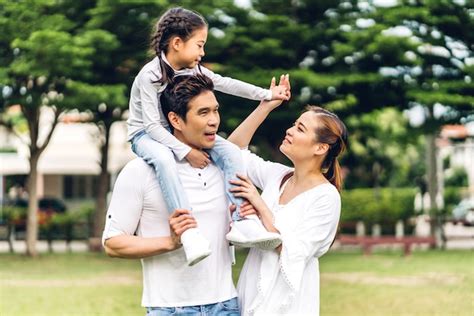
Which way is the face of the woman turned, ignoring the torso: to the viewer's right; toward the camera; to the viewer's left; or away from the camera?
to the viewer's left

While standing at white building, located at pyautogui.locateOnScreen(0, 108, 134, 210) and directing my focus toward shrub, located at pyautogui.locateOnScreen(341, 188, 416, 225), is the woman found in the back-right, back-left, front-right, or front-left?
front-right

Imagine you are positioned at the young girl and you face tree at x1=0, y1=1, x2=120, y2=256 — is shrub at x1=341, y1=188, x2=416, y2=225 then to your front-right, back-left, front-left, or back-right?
front-right

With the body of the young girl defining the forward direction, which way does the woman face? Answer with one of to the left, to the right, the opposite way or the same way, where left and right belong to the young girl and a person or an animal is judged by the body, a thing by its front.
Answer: to the right

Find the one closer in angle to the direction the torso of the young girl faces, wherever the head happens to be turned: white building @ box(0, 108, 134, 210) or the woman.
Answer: the woman

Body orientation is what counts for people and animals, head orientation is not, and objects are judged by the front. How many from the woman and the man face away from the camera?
0

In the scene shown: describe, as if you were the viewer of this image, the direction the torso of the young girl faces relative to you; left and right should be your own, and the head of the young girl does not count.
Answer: facing the viewer and to the right of the viewer

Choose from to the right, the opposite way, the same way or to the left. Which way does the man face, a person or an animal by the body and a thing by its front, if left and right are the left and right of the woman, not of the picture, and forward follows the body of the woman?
to the left

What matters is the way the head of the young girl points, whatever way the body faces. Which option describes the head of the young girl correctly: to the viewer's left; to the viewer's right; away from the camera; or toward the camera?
to the viewer's right

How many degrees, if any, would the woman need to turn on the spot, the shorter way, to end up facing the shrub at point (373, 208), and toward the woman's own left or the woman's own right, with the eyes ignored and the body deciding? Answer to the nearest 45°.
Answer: approximately 135° to the woman's own right

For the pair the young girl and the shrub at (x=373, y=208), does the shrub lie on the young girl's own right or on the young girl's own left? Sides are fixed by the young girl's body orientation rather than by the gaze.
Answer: on the young girl's own left

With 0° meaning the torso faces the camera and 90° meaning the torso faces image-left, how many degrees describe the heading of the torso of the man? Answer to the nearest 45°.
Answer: approximately 315°

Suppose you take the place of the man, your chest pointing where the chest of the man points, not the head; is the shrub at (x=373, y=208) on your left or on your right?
on your left

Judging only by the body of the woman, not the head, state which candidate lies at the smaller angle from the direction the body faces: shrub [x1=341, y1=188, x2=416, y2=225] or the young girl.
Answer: the young girl

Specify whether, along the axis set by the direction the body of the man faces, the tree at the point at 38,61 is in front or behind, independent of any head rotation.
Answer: behind
